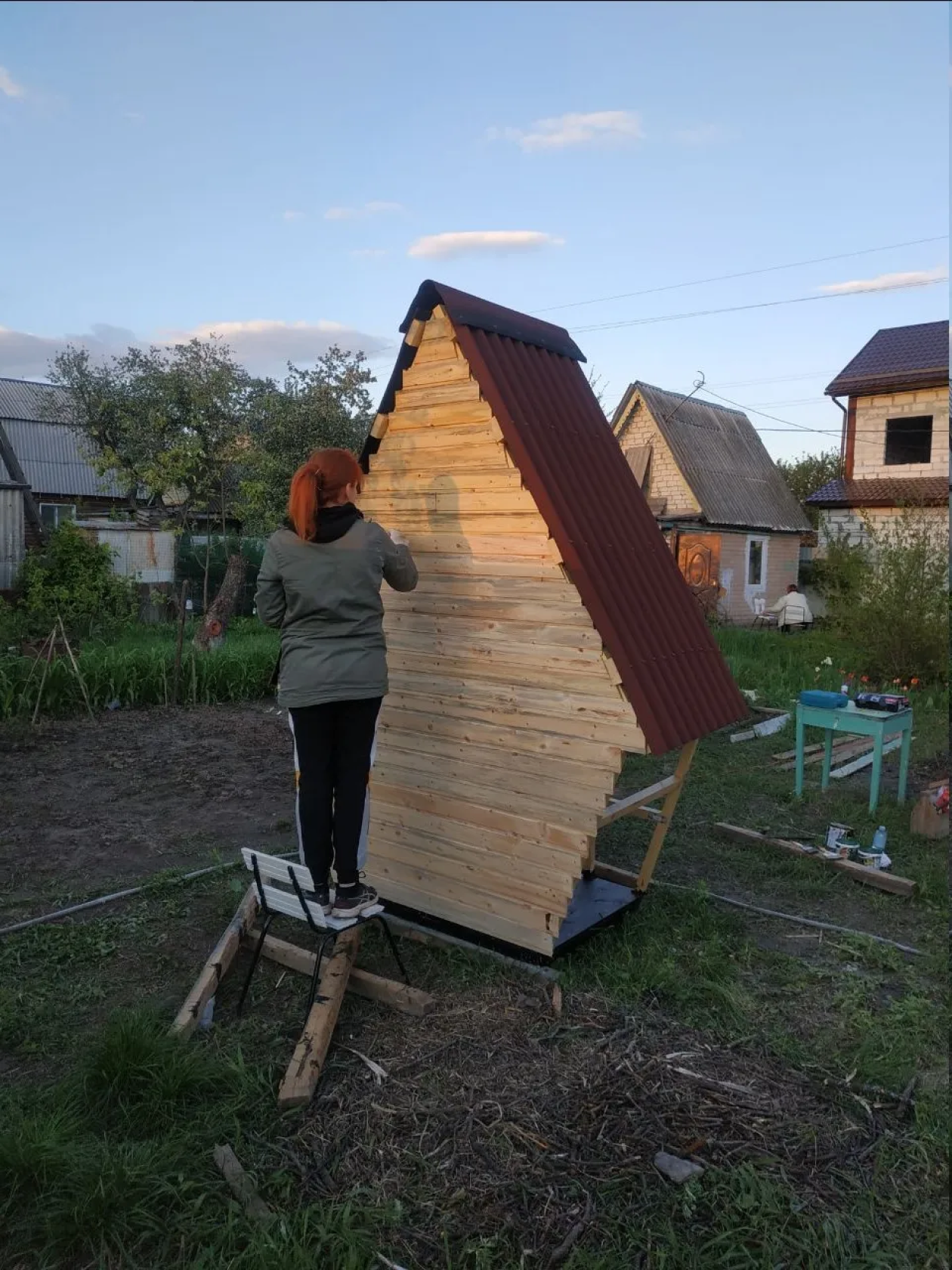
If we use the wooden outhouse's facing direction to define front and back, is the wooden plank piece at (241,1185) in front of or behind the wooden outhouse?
behind

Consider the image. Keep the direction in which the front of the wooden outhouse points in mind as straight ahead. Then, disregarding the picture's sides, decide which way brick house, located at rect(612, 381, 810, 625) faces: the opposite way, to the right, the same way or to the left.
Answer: the opposite way

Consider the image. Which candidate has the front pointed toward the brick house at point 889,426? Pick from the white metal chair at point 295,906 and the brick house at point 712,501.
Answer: the white metal chair

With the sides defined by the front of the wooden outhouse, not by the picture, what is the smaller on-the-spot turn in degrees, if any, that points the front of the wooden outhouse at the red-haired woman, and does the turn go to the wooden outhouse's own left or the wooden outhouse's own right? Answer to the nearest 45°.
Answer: approximately 180°

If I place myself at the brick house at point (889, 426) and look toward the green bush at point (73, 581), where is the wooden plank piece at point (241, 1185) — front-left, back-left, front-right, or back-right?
front-left

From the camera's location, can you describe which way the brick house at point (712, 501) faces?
facing the viewer and to the left of the viewer

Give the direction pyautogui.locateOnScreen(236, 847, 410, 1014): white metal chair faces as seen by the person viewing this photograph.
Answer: facing away from the viewer and to the right of the viewer

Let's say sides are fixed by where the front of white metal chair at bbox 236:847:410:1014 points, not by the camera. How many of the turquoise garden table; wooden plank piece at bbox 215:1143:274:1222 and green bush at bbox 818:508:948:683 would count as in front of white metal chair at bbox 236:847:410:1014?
2

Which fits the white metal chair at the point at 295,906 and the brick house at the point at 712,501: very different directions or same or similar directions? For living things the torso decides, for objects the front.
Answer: very different directions

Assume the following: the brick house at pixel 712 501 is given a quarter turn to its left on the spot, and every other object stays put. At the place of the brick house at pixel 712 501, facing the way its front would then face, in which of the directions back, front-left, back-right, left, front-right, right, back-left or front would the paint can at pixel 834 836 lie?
front-right

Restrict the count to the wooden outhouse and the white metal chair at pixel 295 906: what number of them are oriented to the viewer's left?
0

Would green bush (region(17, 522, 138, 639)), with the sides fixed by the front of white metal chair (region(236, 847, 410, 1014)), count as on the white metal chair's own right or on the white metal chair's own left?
on the white metal chair's own left

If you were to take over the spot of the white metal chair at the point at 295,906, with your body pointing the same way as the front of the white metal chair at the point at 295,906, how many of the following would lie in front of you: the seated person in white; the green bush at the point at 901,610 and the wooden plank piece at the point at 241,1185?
2

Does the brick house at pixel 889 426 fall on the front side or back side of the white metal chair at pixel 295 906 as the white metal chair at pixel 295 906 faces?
on the front side

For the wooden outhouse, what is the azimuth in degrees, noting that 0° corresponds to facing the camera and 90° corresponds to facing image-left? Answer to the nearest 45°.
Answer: approximately 225°

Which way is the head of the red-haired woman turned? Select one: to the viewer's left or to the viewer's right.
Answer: to the viewer's right

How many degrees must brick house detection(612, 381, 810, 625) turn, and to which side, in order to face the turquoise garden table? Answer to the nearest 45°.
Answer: approximately 45° to its left
